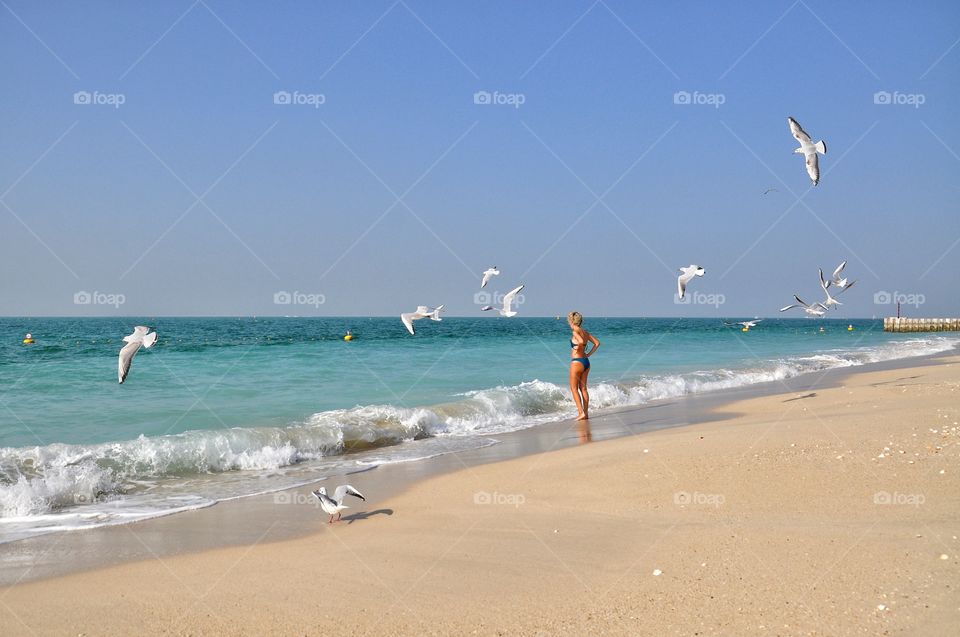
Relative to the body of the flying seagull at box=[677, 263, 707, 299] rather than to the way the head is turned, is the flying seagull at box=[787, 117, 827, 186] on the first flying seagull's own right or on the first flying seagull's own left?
on the first flying seagull's own right
